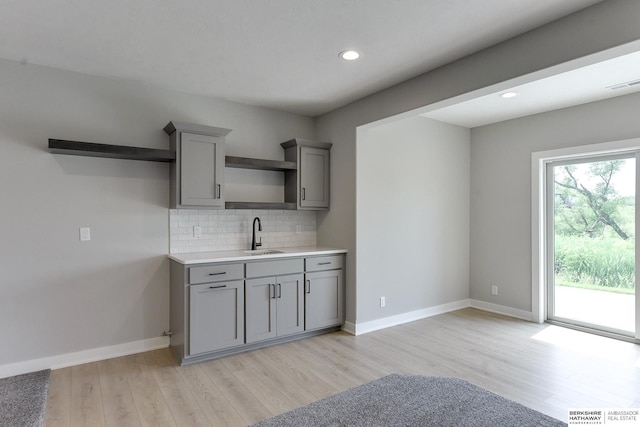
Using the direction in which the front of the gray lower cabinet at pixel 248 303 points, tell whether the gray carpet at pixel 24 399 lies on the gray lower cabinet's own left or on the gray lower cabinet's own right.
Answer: on the gray lower cabinet's own right

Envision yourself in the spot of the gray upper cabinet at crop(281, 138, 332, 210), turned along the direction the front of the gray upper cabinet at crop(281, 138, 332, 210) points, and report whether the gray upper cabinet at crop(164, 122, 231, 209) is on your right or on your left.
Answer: on your right

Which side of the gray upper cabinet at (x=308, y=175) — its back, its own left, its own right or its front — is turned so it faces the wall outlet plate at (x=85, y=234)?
right

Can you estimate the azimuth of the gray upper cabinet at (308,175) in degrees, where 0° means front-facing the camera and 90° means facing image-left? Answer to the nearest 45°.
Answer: approximately 315°

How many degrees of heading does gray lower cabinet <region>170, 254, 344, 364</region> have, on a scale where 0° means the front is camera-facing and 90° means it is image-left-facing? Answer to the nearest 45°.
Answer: approximately 315°

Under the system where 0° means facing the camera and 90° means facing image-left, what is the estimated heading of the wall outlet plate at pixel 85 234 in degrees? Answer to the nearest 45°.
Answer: approximately 0°
